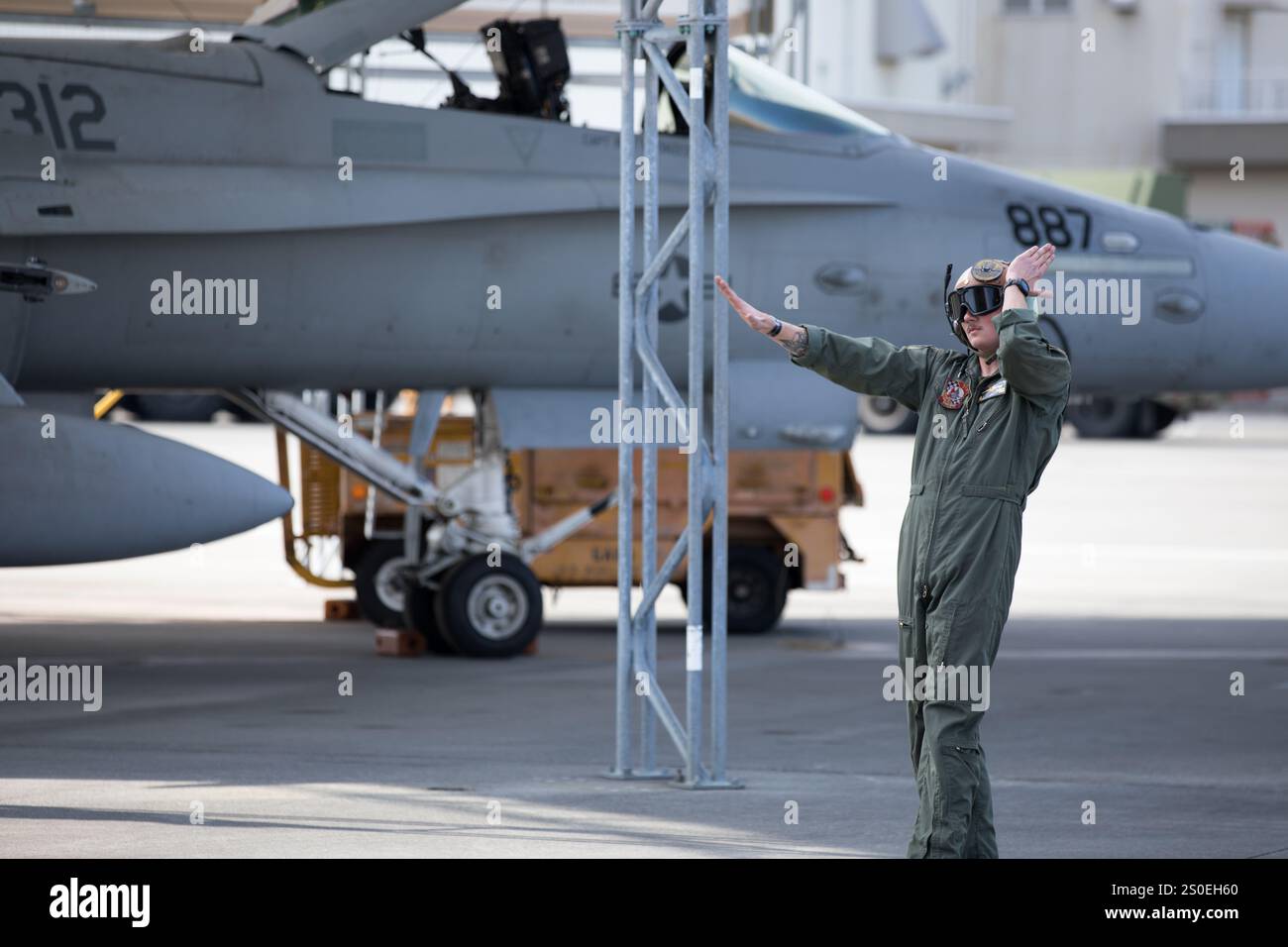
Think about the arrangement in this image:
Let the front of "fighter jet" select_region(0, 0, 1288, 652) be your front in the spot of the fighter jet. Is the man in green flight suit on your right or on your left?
on your right

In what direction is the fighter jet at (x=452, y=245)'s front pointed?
to the viewer's right

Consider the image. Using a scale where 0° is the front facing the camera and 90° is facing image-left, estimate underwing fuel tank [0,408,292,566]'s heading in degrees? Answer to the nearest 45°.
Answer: approximately 270°

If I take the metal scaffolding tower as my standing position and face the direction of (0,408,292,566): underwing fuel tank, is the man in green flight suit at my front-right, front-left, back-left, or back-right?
back-left

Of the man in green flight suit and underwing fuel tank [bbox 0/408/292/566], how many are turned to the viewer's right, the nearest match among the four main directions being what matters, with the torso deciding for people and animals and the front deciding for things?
1

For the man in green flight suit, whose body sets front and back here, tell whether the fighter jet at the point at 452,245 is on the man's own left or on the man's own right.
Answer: on the man's own right

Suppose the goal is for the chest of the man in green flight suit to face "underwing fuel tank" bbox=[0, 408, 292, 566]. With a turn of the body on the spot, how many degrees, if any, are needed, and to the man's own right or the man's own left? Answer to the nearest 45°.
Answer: approximately 90° to the man's own right
